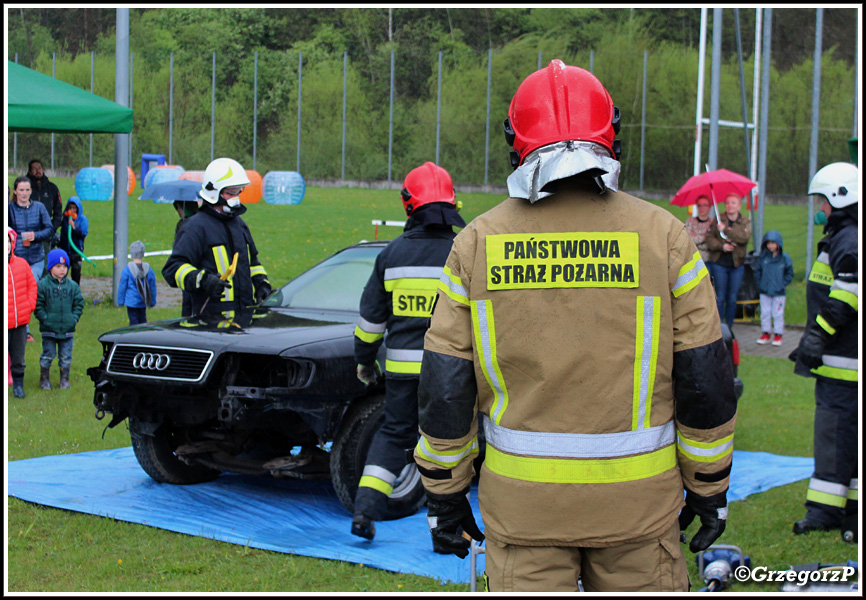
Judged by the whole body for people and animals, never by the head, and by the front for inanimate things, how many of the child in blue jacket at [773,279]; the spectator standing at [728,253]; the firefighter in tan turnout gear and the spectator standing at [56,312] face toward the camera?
3

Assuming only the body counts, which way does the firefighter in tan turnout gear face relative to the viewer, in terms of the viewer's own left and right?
facing away from the viewer

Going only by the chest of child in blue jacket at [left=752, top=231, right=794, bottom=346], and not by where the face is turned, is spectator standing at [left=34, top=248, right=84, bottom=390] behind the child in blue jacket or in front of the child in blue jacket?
in front

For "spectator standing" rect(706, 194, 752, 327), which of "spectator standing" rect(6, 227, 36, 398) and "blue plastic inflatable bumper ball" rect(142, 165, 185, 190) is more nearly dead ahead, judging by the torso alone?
the spectator standing

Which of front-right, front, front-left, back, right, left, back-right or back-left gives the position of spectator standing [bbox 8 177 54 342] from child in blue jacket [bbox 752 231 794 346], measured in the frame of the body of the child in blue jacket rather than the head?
front-right

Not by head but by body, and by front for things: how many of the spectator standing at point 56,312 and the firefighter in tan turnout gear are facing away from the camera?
1

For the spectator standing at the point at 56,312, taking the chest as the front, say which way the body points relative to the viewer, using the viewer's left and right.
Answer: facing the viewer

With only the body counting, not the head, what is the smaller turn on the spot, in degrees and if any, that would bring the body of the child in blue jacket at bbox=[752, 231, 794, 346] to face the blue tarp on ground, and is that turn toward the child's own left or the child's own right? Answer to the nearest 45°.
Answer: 0° — they already face it

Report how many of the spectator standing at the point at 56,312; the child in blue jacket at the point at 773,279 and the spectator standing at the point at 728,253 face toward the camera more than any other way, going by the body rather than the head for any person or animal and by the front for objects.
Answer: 3

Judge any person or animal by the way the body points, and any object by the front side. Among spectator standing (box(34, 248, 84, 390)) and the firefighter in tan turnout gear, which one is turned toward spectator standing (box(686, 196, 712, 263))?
the firefighter in tan turnout gear

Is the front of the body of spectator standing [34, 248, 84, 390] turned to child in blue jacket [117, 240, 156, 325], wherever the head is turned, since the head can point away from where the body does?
no

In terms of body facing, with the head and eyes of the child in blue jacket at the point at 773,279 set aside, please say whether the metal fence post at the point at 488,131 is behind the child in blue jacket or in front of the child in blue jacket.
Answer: behind

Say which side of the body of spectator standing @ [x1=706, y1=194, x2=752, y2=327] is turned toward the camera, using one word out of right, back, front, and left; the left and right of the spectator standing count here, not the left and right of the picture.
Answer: front

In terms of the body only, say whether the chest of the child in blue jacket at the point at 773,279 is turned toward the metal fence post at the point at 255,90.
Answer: no

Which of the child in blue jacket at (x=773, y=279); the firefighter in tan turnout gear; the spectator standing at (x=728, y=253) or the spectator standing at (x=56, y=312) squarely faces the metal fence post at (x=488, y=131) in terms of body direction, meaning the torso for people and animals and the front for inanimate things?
the firefighter in tan turnout gear

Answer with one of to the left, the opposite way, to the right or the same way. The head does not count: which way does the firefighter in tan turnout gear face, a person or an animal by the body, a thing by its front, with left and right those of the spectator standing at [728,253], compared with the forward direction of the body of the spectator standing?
the opposite way

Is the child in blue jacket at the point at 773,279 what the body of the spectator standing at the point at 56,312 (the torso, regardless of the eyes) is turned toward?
no

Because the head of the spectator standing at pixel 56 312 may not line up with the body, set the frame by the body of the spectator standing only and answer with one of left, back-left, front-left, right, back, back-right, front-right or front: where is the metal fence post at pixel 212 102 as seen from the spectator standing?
back
